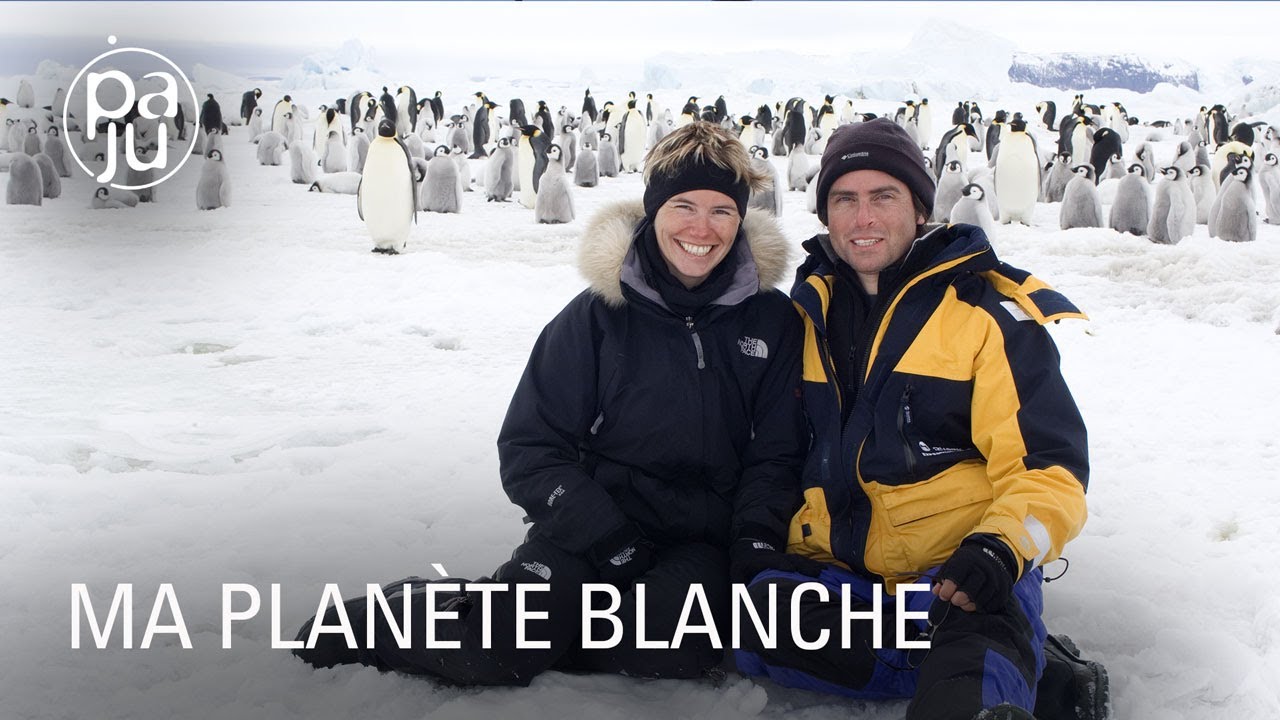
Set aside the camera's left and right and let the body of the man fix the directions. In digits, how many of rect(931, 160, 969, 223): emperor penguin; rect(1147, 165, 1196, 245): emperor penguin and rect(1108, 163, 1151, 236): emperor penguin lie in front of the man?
0

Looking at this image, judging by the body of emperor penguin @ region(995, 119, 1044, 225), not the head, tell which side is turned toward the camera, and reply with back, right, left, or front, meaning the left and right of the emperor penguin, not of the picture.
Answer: front

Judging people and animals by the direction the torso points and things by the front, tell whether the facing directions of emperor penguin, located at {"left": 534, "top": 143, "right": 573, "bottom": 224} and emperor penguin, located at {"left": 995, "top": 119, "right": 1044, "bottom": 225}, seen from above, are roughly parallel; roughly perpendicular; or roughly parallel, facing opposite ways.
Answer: roughly parallel

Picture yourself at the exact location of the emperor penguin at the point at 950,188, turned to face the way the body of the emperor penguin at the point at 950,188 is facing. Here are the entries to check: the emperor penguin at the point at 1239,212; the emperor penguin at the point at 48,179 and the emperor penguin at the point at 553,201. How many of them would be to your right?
2

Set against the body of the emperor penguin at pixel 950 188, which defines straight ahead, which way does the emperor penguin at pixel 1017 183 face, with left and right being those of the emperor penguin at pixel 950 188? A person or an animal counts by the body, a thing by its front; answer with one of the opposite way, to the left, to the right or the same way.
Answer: the same way

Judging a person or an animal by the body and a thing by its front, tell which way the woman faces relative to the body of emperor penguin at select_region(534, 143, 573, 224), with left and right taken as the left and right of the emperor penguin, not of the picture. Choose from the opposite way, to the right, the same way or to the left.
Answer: the same way

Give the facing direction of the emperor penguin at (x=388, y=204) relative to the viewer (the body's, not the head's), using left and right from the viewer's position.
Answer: facing the viewer

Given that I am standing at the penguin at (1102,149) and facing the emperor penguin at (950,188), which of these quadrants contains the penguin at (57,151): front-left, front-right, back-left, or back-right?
front-right

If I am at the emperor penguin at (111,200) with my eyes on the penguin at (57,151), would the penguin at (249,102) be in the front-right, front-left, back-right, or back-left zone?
front-right

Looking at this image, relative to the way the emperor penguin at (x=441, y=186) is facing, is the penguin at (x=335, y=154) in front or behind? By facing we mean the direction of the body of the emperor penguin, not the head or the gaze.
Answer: behind

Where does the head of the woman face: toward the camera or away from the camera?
toward the camera

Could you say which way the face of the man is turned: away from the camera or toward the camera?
toward the camera

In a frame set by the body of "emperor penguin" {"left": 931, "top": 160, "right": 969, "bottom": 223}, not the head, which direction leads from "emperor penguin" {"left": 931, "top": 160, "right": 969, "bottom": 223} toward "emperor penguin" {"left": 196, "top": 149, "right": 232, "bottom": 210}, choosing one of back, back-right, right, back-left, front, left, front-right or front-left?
right

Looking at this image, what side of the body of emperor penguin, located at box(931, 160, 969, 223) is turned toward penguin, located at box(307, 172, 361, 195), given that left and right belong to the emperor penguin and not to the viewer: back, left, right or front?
right

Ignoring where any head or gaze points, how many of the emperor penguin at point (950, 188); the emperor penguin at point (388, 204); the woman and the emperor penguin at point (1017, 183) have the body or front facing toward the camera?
4

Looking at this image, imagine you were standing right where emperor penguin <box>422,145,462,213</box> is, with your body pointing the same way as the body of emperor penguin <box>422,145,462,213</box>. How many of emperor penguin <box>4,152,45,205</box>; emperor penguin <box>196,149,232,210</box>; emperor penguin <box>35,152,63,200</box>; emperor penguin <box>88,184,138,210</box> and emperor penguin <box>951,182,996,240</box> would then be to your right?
4

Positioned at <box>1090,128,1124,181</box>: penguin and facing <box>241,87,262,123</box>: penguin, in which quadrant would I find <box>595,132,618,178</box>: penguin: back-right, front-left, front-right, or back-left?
front-left

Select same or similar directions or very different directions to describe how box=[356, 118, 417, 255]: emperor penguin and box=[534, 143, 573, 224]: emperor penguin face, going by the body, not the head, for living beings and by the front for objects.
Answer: same or similar directions
